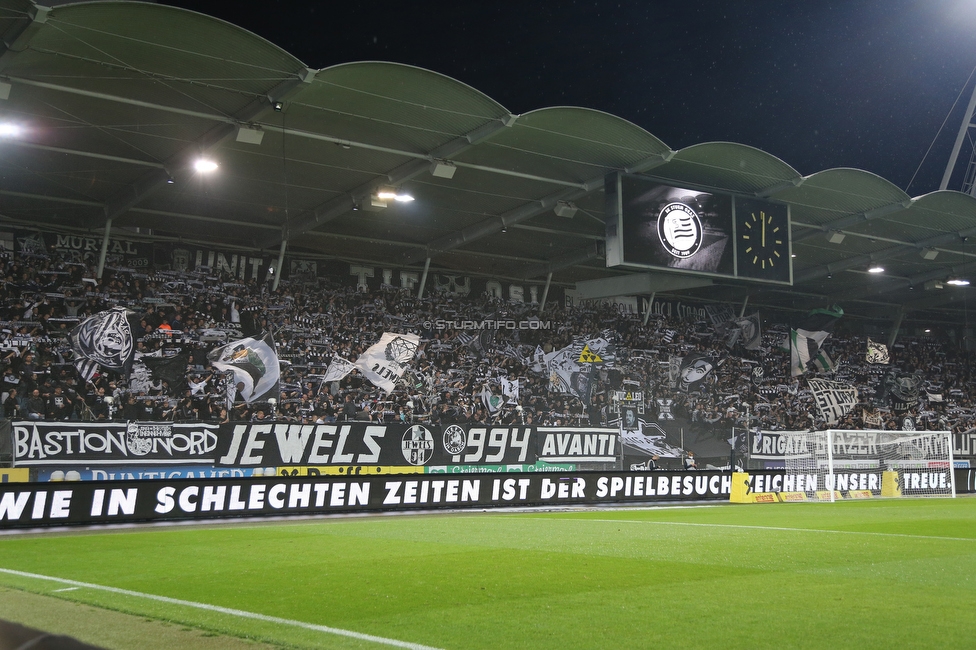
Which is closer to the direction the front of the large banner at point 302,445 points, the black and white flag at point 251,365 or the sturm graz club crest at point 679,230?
the sturm graz club crest

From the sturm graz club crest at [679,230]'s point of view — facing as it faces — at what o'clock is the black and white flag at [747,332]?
The black and white flag is roughly at 8 o'clock from the sturm graz club crest.

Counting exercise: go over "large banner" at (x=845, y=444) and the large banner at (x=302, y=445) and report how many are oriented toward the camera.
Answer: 2

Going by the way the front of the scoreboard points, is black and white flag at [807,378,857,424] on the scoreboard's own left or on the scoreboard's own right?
on the scoreboard's own left

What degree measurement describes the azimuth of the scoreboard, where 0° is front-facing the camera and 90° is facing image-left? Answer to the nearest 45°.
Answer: approximately 315°

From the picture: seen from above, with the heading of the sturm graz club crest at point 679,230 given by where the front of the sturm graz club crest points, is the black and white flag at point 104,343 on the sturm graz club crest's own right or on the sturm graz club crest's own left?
on the sturm graz club crest's own right

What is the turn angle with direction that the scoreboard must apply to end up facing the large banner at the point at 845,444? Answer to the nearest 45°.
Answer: approximately 90° to its left

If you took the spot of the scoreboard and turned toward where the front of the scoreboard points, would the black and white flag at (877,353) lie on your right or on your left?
on your left

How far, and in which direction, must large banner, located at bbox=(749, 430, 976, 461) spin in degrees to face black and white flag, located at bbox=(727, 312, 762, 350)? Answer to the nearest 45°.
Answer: approximately 135° to its right

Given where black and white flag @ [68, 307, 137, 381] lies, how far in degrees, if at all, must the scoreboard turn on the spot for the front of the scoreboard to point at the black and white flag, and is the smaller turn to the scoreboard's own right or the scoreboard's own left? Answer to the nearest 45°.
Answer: approximately 135° to the scoreboard's own right

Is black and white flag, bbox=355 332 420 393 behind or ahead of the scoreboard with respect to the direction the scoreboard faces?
behind

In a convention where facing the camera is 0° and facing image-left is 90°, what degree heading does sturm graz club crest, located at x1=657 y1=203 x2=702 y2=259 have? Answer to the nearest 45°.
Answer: approximately 315°
